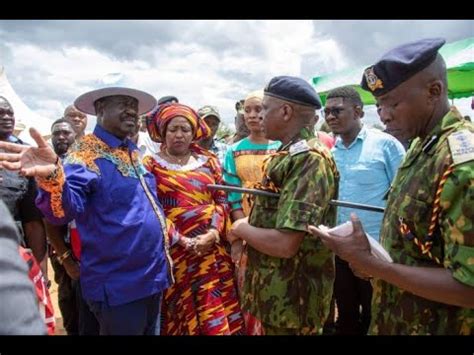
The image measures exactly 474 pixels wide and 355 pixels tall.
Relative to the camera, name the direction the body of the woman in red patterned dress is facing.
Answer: toward the camera

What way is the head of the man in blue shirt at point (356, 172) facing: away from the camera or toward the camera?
toward the camera

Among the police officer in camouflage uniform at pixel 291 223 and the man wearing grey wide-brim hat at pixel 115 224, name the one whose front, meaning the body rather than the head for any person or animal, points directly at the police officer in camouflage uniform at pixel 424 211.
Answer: the man wearing grey wide-brim hat

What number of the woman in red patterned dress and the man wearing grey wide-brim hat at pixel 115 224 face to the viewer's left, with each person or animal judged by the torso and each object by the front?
0

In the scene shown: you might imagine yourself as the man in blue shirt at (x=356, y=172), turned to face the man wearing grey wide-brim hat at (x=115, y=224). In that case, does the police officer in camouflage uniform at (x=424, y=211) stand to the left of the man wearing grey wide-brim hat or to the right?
left

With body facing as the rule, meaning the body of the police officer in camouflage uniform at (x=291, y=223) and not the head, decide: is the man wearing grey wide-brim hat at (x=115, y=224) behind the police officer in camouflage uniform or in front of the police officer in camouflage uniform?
in front

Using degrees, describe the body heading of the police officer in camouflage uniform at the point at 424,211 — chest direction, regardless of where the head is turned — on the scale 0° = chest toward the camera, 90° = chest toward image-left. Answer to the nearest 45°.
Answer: approximately 45°

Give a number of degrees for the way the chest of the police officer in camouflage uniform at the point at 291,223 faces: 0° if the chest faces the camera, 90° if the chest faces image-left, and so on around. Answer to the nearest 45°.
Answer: approximately 90°

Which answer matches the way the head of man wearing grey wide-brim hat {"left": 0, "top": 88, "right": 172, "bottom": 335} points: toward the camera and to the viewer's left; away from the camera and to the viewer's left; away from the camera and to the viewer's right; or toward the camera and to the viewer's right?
toward the camera and to the viewer's right

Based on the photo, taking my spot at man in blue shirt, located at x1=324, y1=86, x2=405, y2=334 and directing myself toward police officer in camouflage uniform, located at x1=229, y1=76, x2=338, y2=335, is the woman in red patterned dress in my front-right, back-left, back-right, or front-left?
front-right

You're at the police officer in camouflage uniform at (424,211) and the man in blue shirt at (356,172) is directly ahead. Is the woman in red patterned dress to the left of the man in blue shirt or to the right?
left

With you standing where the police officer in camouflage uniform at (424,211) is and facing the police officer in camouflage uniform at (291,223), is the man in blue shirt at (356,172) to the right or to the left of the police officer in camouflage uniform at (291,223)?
right

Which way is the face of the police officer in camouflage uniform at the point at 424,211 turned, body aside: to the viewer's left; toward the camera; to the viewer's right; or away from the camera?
to the viewer's left

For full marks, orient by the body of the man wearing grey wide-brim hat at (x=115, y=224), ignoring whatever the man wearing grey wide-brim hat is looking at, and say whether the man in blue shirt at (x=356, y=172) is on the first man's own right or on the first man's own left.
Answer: on the first man's own left

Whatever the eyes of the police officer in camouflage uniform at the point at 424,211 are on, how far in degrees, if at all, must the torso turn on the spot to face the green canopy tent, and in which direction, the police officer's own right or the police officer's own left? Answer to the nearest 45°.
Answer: approximately 135° to the police officer's own right

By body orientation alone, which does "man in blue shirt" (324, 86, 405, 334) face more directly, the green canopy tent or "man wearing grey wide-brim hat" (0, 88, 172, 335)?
the man wearing grey wide-brim hat

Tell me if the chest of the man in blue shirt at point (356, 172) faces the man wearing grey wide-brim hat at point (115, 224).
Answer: yes
